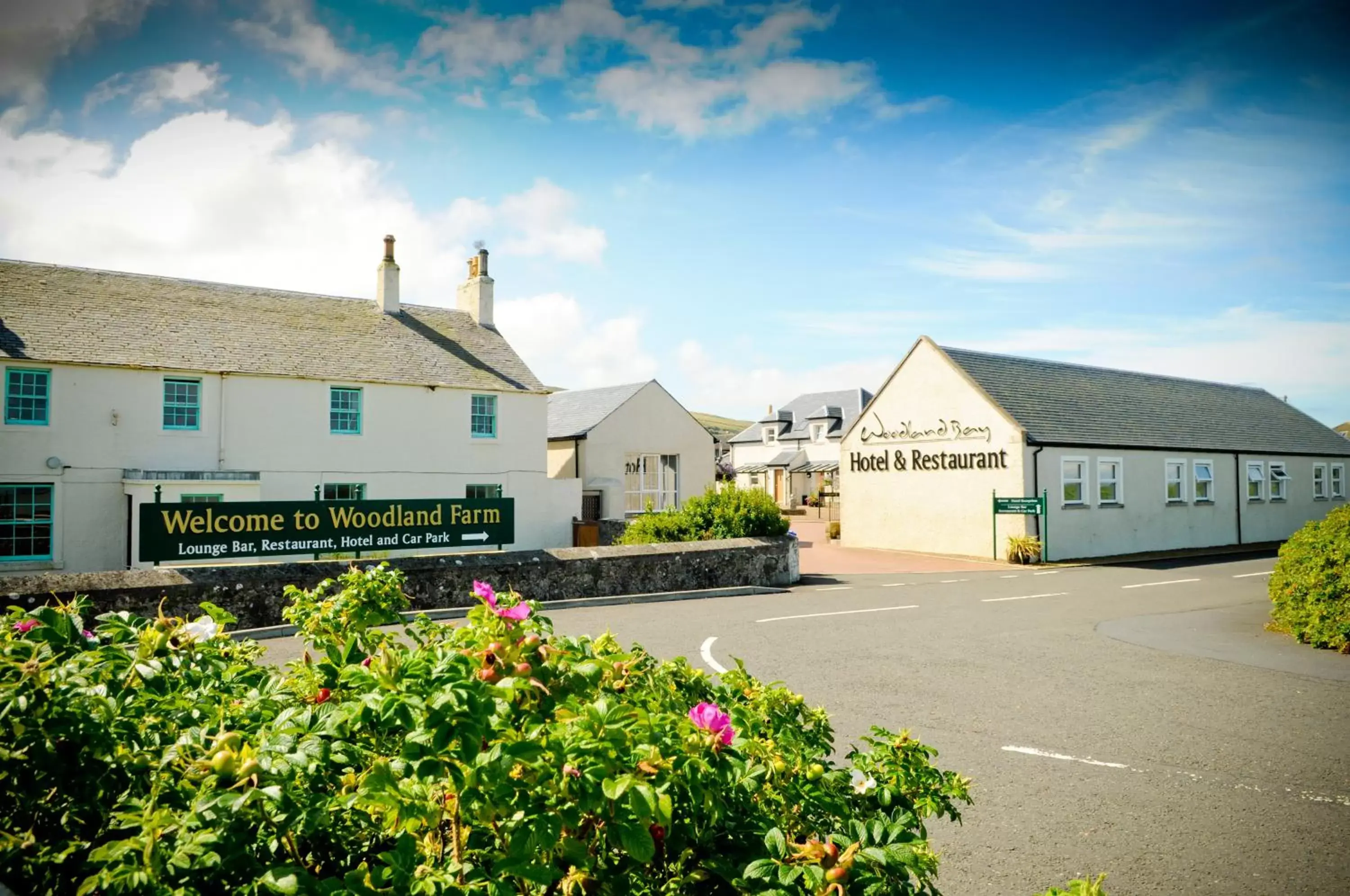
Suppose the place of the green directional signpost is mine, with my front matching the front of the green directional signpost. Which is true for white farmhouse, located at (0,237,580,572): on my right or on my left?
on my right

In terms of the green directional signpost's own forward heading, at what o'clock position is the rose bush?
The rose bush is roughly at 12 o'clock from the green directional signpost.

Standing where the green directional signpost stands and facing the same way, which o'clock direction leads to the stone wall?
The stone wall is roughly at 1 o'clock from the green directional signpost.

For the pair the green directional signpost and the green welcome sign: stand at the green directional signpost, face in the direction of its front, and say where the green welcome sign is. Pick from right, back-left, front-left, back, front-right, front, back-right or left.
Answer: front-right

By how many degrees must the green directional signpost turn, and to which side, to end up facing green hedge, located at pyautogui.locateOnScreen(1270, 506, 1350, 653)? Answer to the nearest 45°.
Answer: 0° — it already faces it

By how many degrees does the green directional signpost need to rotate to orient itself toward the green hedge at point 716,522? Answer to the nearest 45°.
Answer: approximately 45° to its right

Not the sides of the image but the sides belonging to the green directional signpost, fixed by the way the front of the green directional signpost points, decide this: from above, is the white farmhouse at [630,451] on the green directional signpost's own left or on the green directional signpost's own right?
on the green directional signpost's own right

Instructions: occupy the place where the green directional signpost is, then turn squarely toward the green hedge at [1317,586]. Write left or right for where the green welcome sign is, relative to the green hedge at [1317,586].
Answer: right

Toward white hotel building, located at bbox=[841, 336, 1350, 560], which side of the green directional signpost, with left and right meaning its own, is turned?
back

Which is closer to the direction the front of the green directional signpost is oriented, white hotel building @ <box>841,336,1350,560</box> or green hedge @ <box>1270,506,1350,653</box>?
the green hedge

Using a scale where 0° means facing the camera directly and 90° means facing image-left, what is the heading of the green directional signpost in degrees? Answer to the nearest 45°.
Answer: approximately 0°
